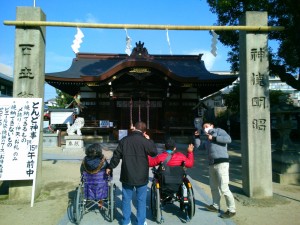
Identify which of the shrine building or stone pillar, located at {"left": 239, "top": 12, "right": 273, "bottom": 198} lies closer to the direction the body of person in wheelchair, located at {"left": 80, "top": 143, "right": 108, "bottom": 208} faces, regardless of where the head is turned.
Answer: the shrine building

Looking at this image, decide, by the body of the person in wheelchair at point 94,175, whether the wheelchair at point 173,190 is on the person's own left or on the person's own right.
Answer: on the person's own right

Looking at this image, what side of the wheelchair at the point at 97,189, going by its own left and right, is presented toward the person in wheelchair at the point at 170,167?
right

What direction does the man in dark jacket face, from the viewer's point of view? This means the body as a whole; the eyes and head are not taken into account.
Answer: away from the camera

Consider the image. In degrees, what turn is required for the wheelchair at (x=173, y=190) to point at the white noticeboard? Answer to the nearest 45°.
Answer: approximately 90° to its left

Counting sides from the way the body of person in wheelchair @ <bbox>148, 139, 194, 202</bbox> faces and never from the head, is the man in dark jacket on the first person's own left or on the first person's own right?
on the first person's own left

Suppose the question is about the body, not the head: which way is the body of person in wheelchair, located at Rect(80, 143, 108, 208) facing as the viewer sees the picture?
away from the camera

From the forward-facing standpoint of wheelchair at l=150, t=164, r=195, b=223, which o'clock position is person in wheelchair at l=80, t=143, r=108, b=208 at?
The person in wheelchair is roughly at 9 o'clock from the wheelchair.

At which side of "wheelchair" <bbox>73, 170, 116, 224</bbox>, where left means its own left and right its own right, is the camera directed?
back

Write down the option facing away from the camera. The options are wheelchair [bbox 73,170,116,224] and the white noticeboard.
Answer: the wheelchair

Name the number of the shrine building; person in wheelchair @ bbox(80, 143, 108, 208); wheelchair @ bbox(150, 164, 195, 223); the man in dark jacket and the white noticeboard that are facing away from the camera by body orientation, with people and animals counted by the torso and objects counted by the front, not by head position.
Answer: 3

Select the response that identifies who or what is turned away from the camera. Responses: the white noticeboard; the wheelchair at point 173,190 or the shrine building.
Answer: the wheelchair

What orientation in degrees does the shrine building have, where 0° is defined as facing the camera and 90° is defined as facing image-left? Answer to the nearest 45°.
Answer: approximately 0°

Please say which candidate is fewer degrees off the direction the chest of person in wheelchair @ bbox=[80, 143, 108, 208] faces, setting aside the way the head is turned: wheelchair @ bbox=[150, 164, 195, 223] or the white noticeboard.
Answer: the white noticeboard

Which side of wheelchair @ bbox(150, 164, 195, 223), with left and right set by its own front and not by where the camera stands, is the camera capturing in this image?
back

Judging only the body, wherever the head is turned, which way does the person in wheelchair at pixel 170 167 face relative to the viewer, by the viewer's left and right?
facing away from the viewer

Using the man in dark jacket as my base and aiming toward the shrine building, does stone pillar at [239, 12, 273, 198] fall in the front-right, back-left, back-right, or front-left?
front-right

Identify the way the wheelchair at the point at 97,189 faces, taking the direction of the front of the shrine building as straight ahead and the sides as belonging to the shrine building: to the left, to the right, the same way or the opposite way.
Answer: the opposite way

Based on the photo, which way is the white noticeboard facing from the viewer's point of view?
toward the camera
